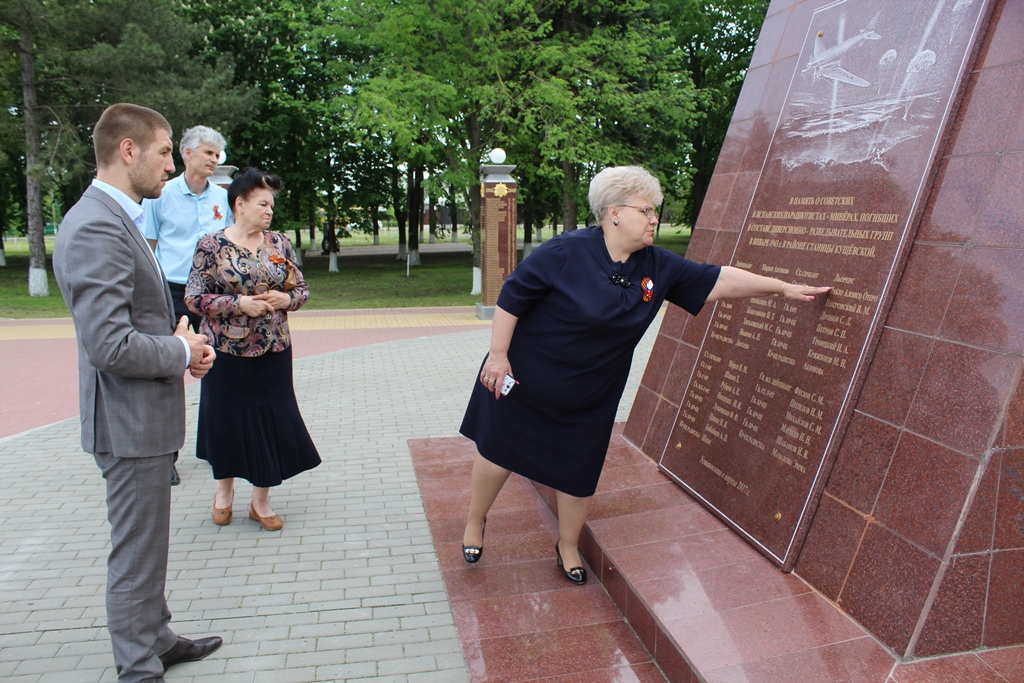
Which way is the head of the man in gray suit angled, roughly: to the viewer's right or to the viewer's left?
to the viewer's right

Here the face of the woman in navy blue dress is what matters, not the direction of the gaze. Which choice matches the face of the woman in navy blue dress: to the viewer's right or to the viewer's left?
to the viewer's right

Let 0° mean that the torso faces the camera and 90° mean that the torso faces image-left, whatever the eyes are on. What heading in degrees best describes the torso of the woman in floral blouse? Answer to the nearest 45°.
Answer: approximately 315°

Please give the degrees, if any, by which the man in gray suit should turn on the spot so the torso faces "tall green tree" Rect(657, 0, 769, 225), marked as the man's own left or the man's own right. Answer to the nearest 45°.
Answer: approximately 45° to the man's own left

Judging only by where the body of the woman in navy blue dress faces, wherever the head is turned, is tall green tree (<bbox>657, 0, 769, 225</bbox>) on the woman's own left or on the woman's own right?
on the woman's own left

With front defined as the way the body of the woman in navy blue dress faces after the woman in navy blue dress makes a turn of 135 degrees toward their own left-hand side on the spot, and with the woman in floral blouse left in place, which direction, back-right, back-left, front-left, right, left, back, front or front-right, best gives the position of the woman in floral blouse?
left

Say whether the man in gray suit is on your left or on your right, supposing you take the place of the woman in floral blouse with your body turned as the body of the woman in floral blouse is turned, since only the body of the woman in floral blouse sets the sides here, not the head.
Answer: on your right

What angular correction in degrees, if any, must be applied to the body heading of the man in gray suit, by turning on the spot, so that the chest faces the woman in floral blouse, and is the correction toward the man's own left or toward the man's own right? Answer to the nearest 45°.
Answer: approximately 45° to the man's own left

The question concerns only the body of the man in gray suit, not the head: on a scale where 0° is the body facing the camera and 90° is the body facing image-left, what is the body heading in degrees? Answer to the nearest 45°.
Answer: approximately 270°

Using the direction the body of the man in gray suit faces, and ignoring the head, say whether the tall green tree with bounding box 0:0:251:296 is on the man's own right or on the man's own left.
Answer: on the man's own left

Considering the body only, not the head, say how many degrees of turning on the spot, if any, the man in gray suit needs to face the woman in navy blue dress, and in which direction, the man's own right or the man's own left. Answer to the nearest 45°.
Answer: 0° — they already face them
